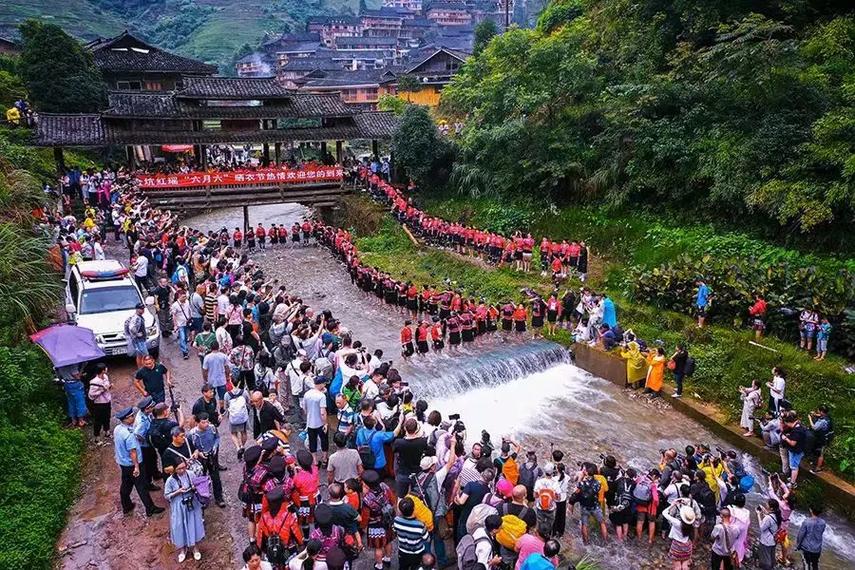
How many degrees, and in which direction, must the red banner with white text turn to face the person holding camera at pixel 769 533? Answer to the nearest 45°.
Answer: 0° — it already faces them

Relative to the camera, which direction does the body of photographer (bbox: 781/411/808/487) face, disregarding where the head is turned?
to the viewer's left

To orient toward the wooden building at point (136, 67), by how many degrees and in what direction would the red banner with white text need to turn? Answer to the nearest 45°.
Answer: approximately 180°

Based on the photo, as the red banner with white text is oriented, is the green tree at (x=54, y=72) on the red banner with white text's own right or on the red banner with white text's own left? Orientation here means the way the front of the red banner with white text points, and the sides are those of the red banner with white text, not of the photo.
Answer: on the red banner with white text's own right

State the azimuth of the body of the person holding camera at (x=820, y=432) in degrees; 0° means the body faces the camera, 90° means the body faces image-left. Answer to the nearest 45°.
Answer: approximately 90°

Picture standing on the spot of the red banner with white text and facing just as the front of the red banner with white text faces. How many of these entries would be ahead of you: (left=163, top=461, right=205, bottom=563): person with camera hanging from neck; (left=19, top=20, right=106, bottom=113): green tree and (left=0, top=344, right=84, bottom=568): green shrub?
2

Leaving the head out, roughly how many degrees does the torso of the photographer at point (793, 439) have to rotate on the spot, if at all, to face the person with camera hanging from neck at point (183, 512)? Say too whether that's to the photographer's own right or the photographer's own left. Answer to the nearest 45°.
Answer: approximately 45° to the photographer's own left

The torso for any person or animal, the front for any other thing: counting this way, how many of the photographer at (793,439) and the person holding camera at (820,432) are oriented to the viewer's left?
2
